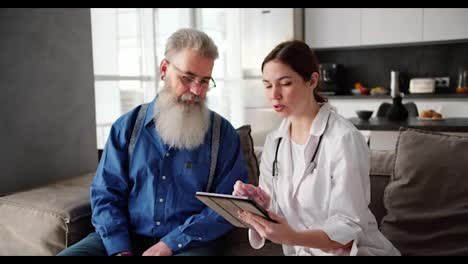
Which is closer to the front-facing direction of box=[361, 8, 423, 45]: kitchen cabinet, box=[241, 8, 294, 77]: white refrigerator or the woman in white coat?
the woman in white coat

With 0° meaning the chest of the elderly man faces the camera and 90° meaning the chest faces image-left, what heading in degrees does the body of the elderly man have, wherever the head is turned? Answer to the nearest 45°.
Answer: approximately 0°

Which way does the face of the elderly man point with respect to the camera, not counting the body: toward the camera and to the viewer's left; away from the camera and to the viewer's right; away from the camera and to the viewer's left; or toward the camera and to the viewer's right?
toward the camera and to the viewer's right

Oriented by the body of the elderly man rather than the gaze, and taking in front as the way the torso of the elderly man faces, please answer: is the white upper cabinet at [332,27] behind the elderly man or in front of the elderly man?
behind

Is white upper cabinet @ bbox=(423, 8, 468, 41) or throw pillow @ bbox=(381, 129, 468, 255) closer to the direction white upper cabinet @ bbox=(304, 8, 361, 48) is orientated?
the throw pillow
